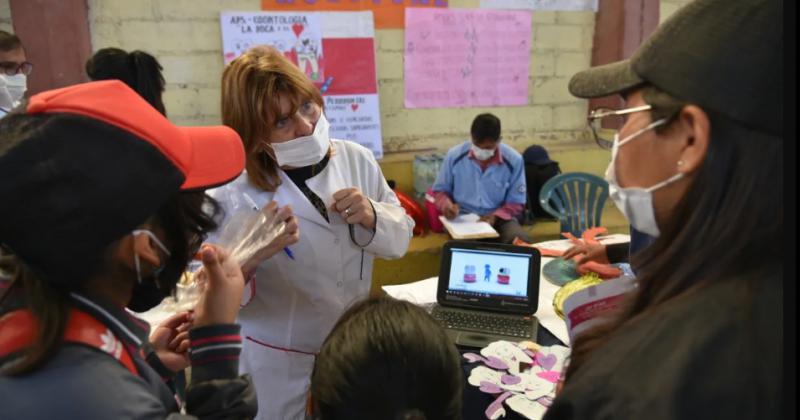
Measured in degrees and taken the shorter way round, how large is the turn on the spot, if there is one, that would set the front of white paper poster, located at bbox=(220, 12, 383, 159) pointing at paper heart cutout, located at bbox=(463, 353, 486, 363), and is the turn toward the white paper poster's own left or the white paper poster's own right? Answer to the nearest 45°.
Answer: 0° — it already faces it

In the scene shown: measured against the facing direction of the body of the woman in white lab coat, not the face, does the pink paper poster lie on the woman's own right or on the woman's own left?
on the woman's own left

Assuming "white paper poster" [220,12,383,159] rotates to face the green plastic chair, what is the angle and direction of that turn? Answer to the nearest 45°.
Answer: approximately 45° to its left

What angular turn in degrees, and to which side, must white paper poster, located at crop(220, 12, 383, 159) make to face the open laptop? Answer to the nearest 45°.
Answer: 0° — it already faces it

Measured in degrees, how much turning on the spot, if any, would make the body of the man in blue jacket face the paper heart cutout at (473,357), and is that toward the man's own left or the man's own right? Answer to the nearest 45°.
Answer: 0° — they already face it

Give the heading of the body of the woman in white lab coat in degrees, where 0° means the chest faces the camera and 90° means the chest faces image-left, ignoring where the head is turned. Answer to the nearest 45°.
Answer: approximately 315°

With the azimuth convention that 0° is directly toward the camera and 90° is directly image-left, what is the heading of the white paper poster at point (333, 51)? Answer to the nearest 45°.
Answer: approximately 0°

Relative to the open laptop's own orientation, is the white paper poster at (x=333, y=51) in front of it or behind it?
behind

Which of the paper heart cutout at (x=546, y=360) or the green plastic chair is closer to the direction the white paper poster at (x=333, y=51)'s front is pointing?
the paper heart cutout
